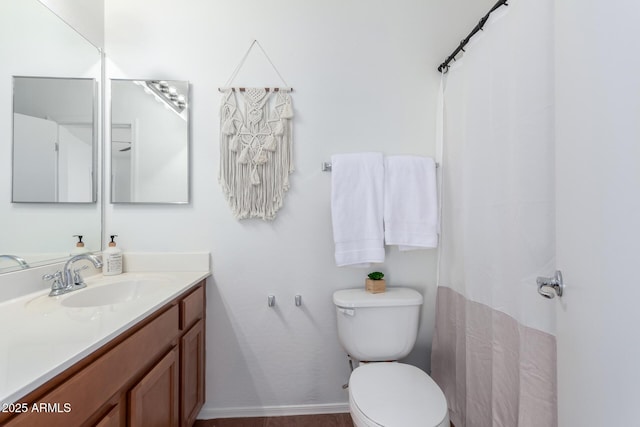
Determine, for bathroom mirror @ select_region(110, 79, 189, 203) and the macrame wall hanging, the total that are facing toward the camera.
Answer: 2

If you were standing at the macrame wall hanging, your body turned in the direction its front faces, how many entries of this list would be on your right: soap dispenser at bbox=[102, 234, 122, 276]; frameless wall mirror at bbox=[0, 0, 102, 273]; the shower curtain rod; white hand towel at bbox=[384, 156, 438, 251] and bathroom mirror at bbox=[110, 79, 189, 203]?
3

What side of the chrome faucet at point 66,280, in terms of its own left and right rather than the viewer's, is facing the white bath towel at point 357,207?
front

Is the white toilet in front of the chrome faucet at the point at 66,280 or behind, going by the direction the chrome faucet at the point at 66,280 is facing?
in front

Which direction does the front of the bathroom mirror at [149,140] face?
toward the camera

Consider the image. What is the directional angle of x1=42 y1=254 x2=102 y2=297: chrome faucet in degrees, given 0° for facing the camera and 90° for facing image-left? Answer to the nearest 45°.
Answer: approximately 315°

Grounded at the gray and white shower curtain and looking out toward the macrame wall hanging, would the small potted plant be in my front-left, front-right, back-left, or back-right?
front-right

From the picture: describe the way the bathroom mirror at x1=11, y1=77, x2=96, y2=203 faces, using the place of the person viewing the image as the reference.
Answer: facing the viewer

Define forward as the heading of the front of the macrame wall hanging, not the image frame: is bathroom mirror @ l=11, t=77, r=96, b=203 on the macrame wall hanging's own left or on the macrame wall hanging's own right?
on the macrame wall hanging's own right

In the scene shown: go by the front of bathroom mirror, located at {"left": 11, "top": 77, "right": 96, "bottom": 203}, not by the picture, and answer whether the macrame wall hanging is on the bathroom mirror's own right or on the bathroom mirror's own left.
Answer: on the bathroom mirror's own left

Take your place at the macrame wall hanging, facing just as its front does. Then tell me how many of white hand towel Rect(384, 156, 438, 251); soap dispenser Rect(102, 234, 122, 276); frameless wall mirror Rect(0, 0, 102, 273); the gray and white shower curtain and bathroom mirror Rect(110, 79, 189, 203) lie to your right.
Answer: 3

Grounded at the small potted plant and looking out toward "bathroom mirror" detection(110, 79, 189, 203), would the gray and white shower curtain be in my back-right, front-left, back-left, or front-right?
back-left
